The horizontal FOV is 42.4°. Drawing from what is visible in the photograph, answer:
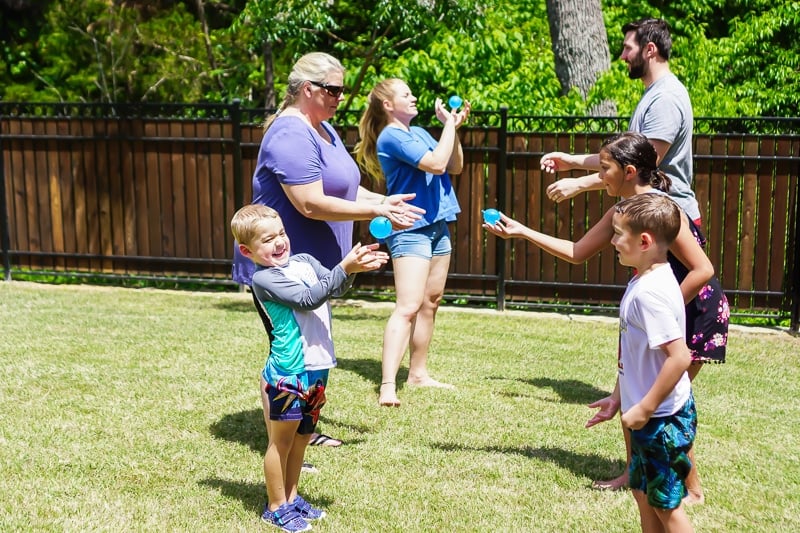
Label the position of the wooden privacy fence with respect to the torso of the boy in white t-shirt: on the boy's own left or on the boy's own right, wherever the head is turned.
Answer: on the boy's own right

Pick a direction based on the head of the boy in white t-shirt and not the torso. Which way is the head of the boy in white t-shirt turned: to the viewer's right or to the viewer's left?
to the viewer's left

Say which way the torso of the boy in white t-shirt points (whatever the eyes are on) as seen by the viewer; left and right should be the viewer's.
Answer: facing to the left of the viewer

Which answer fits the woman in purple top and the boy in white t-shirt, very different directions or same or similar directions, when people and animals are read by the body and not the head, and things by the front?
very different directions

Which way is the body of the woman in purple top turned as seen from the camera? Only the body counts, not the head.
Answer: to the viewer's right

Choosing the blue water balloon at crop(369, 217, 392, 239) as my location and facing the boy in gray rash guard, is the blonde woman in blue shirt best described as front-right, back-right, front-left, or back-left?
back-right

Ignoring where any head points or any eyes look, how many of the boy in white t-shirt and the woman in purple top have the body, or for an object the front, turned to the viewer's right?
1

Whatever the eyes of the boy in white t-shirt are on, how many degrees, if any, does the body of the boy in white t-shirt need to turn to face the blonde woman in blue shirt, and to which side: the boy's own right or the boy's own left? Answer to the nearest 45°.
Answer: approximately 45° to the boy's own right

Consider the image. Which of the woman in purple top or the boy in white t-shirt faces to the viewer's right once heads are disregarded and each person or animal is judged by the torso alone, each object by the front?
the woman in purple top

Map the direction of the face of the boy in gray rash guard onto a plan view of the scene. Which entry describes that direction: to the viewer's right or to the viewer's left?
to the viewer's right

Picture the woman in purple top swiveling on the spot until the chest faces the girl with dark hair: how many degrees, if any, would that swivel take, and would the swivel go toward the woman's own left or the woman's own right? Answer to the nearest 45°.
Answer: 0° — they already face them

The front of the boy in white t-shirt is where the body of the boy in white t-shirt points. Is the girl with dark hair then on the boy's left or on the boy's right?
on the boy's right

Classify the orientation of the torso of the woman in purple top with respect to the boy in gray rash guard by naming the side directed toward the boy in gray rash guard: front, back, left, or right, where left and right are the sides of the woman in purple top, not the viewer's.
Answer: right

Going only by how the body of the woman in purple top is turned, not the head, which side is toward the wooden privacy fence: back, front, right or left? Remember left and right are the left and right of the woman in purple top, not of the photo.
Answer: left

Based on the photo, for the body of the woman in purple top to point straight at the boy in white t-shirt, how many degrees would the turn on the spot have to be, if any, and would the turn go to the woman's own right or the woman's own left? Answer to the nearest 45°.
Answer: approximately 45° to the woman's own right
